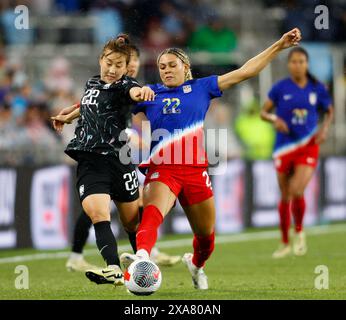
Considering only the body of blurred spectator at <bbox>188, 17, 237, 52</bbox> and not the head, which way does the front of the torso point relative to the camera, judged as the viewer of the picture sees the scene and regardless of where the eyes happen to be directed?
toward the camera

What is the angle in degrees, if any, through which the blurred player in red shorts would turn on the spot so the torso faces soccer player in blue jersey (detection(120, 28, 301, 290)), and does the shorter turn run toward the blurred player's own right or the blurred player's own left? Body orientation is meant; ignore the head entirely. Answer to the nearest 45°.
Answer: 0° — they already face them

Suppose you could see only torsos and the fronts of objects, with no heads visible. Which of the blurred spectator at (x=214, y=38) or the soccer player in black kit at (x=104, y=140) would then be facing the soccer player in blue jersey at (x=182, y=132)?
the blurred spectator

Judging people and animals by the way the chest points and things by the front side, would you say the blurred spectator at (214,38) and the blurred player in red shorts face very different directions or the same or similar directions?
same or similar directions

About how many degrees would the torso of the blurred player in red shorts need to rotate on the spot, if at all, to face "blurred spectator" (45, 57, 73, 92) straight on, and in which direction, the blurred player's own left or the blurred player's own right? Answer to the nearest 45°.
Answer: approximately 135° to the blurred player's own right

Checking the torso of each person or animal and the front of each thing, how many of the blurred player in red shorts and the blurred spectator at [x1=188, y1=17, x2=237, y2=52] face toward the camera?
2

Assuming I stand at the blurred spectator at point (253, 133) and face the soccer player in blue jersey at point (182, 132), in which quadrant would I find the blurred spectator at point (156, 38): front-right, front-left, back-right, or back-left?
back-right

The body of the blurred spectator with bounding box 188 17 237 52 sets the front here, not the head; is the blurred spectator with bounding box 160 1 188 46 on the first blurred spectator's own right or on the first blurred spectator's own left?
on the first blurred spectator's own right

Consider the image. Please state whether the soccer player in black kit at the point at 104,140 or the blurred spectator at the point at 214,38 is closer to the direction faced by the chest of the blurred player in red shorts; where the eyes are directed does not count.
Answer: the soccer player in black kit

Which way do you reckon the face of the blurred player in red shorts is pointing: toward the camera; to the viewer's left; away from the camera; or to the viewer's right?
toward the camera

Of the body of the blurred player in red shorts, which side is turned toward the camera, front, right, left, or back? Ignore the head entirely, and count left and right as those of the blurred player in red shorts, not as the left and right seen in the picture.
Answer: front
